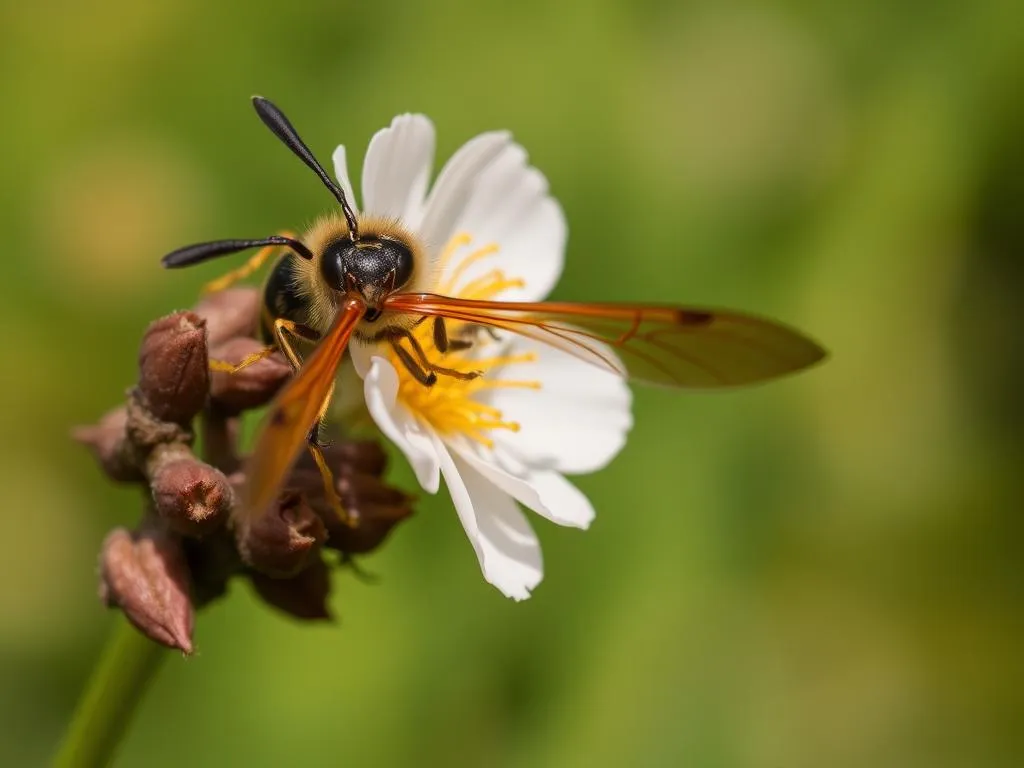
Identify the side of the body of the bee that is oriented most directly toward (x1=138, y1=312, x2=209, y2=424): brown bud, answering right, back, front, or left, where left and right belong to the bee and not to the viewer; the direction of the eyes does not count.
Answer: right

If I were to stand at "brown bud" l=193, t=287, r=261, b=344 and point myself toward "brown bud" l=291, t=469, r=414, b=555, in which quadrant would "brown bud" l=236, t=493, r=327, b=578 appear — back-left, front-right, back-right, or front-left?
front-right

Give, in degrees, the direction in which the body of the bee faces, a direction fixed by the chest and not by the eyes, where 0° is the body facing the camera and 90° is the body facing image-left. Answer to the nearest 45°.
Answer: approximately 0°
